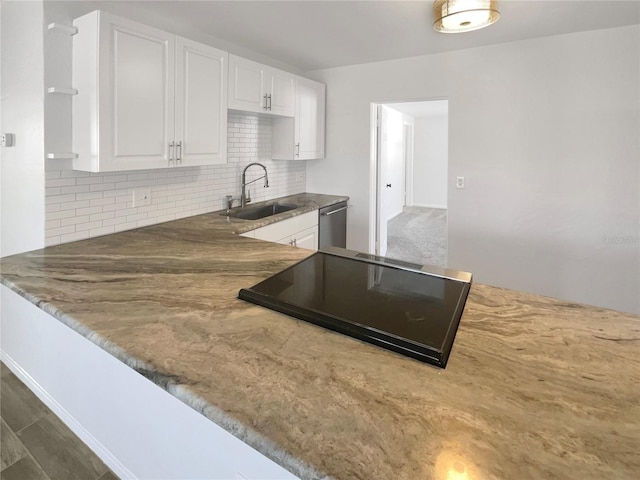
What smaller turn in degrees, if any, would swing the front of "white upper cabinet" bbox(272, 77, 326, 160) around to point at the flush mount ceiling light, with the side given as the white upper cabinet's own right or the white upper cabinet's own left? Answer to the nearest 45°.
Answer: approximately 45° to the white upper cabinet's own right

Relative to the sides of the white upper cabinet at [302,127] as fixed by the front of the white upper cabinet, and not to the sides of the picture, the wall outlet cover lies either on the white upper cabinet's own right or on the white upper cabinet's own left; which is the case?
on the white upper cabinet's own right

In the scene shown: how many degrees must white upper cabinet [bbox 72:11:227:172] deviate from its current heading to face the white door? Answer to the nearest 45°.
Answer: approximately 90° to its left

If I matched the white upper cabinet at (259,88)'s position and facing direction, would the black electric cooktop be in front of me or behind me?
in front

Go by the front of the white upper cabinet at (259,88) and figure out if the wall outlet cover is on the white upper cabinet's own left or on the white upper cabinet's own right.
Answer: on the white upper cabinet's own right

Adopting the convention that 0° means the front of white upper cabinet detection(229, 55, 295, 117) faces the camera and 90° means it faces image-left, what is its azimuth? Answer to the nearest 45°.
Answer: approximately 315°

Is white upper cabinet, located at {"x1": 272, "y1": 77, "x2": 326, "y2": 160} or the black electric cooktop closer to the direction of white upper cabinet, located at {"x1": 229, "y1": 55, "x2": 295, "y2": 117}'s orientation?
the black electric cooktop
